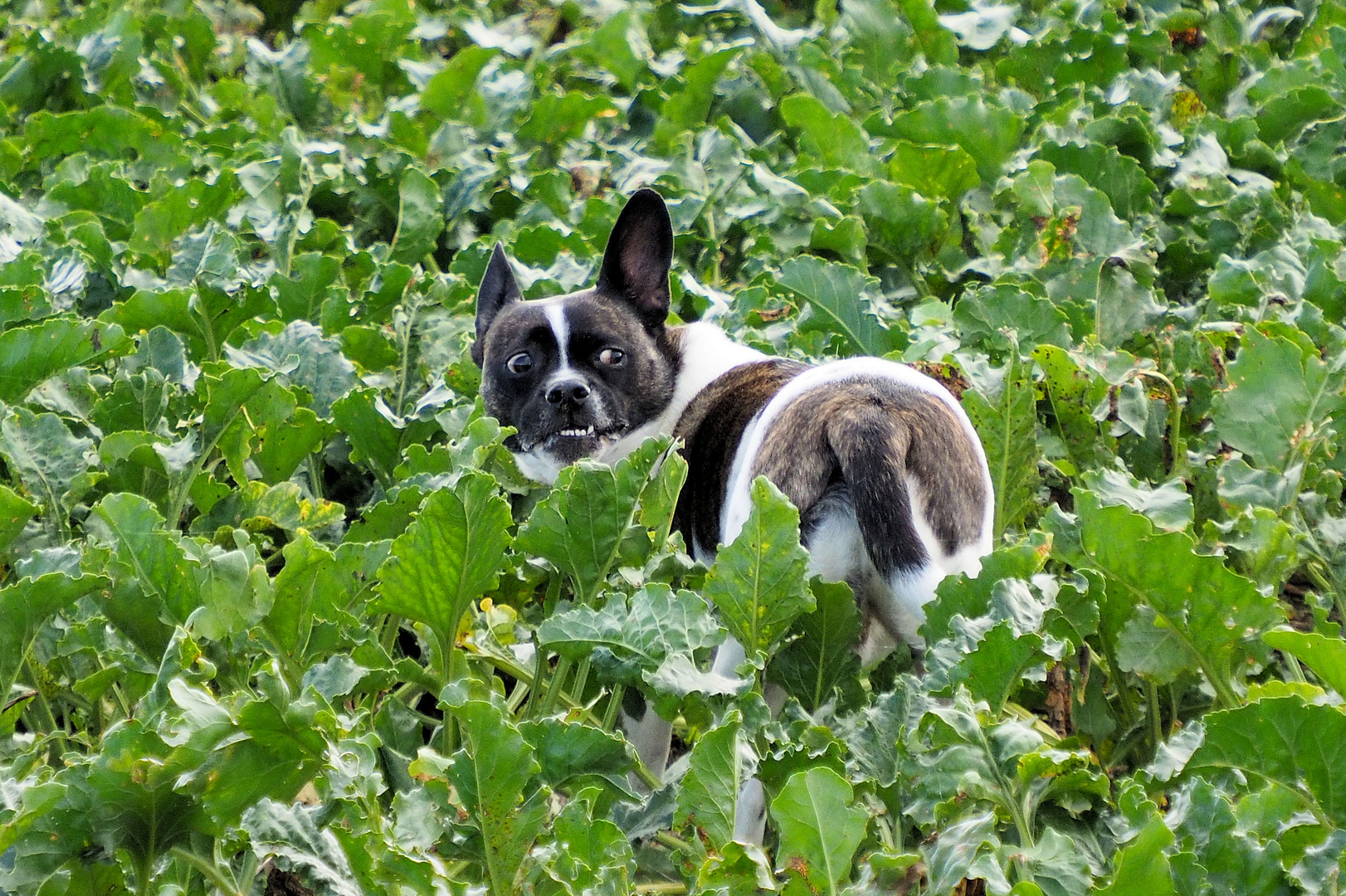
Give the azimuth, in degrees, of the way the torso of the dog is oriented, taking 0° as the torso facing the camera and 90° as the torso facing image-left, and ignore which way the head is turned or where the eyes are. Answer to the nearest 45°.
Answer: approximately 135°
